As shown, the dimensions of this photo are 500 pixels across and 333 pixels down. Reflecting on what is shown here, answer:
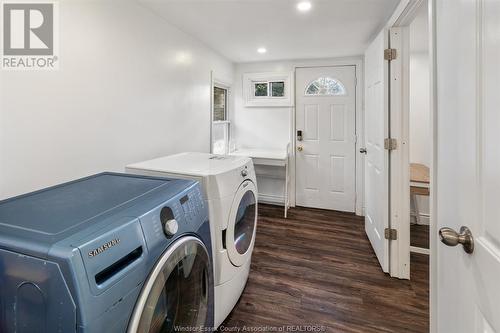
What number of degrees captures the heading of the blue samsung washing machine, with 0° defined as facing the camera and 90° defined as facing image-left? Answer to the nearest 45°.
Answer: approximately 315°

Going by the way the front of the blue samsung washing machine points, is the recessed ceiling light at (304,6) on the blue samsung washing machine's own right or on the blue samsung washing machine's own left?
on the blue samsung washing machine's own left

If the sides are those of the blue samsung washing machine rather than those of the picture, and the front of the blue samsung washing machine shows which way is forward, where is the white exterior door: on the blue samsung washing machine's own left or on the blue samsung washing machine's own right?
on the blue samsung washing machine's own left

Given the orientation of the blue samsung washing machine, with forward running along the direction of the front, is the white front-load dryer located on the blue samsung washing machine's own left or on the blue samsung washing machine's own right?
on the blue samsung washing machine's own left
